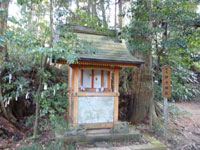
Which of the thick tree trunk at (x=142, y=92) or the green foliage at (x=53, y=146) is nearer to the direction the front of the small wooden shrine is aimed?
the green foliage

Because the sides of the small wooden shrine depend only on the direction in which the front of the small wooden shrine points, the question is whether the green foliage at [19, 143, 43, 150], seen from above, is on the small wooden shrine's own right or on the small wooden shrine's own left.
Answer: on the small wooden shrine's own right

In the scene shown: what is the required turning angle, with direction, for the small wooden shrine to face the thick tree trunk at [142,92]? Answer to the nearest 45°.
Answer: approximately 135° to its left

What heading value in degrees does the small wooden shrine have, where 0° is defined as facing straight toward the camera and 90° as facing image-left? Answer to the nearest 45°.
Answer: approximately 0°

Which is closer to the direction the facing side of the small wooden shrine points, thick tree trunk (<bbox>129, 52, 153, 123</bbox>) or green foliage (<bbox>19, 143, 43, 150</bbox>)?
the green foliage

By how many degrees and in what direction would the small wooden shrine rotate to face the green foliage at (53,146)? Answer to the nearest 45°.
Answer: approximately 45° to its right
